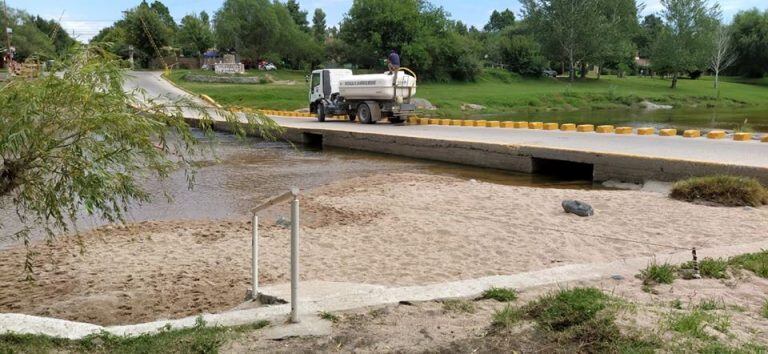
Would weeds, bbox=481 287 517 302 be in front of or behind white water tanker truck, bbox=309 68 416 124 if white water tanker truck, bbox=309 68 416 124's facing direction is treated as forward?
behind

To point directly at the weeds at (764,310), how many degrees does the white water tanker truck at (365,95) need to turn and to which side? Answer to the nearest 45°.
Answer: approximately 135° to its left

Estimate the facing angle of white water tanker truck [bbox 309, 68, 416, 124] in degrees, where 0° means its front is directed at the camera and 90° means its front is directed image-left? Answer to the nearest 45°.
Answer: approximately 135°

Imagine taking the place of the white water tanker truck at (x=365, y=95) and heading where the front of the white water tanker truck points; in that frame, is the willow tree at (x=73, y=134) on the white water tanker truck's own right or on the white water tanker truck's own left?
on the white water tanker truck's own left

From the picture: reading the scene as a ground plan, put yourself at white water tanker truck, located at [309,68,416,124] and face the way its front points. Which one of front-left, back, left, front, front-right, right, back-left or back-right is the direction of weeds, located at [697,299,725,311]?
back-left

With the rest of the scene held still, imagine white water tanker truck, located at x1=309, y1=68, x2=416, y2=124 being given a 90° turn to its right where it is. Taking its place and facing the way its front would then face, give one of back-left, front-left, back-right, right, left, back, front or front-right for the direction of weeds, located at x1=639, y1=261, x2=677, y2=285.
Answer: back-right

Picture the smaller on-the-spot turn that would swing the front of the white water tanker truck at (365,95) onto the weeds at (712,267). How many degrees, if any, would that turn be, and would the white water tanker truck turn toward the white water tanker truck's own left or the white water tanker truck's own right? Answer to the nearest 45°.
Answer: approximately 135° to the white water tanker truck's own left

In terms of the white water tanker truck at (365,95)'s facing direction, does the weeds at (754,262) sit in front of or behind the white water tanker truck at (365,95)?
behind

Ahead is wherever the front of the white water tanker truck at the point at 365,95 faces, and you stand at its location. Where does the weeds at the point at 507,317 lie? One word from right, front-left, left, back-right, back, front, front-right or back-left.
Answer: back-left

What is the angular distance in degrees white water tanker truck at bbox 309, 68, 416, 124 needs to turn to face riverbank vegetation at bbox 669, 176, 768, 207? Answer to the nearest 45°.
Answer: approximately 135° to its left

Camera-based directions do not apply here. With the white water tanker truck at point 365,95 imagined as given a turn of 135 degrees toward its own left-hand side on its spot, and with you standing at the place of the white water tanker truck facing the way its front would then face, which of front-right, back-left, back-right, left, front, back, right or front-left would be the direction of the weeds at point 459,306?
front

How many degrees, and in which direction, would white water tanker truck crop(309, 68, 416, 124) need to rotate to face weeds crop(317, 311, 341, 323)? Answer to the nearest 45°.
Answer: approximately 135° to its left
